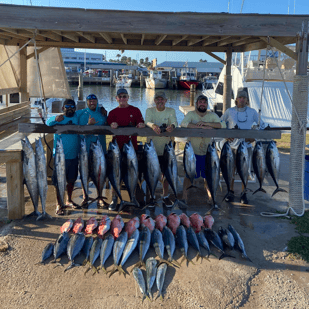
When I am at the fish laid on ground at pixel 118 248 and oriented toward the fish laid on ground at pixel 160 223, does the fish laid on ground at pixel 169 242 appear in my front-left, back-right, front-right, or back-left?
front-right

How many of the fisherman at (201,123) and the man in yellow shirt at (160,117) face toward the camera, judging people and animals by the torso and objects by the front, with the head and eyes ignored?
2

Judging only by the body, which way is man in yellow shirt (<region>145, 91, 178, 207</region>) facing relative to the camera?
toward the camera

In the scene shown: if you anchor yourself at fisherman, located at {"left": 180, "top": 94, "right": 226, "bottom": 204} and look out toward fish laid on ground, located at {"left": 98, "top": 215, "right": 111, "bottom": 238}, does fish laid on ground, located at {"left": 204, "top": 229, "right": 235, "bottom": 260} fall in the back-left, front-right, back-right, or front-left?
front-left

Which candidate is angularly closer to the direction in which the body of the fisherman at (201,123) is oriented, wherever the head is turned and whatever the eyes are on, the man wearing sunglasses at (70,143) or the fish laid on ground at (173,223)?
the fish laid on ground

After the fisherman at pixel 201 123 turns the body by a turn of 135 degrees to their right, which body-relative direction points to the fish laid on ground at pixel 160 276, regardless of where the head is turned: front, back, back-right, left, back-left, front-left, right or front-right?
back-left

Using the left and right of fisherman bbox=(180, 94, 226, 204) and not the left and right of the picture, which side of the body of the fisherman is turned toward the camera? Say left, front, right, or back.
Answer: front

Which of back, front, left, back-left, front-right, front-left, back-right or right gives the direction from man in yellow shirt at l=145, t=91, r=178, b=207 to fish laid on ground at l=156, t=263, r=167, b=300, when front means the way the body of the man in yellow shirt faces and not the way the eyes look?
front

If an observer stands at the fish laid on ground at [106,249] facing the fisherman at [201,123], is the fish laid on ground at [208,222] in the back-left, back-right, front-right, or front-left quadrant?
front-right

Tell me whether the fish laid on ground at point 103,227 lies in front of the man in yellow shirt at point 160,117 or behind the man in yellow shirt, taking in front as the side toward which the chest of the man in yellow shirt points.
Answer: in front

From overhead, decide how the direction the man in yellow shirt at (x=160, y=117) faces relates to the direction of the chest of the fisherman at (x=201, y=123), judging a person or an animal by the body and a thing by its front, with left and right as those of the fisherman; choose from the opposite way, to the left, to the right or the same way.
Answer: the same way

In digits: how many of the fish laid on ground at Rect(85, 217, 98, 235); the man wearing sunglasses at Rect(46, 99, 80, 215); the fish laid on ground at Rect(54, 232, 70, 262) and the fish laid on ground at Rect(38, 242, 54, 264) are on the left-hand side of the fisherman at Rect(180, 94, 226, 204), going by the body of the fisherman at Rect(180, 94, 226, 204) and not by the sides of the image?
0

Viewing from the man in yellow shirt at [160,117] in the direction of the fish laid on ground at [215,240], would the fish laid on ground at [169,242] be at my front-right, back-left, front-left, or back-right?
front-right

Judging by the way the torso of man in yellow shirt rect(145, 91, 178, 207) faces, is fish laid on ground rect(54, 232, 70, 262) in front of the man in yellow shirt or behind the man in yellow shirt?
in front

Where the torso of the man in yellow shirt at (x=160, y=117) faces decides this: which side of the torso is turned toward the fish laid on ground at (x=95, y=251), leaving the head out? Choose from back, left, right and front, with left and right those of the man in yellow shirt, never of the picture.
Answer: front

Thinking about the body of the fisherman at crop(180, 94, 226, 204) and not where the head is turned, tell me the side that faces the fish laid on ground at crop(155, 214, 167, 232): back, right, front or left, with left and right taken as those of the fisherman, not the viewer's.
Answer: front
